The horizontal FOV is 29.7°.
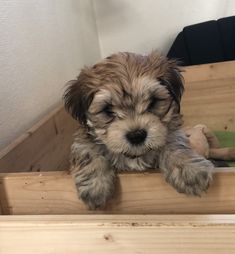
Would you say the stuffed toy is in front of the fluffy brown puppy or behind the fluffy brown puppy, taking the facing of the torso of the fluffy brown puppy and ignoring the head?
behind

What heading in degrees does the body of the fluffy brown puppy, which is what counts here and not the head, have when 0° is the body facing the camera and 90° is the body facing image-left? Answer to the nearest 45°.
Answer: approximately 0°

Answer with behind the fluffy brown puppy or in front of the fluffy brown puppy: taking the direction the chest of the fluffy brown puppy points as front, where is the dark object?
behind
